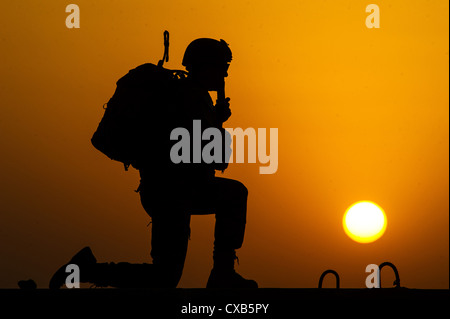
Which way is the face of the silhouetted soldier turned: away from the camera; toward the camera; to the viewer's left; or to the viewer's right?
to the viewer's right

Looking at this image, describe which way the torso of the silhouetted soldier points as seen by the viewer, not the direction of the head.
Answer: to the viewer's right
